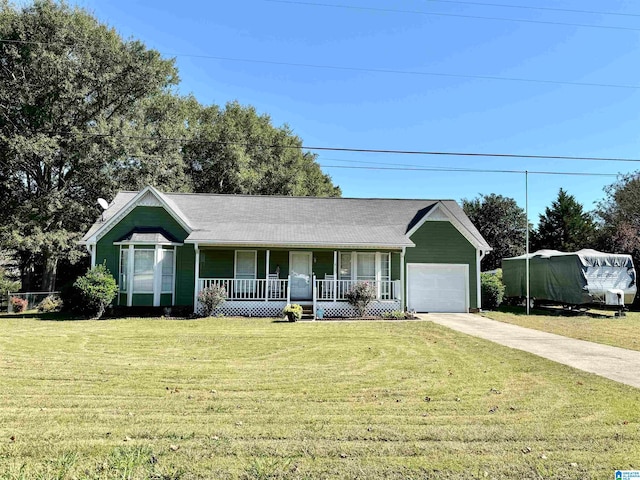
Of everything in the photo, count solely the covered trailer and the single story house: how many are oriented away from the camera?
0

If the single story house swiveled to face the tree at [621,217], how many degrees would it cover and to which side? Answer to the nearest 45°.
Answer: approximately 135° to its left

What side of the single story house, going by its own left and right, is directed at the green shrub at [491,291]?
left

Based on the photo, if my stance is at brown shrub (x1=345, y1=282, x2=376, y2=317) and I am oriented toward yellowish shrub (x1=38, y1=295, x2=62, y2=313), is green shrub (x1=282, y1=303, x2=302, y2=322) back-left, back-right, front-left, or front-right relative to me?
front-left

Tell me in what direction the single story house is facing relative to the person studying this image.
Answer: facing the viewer

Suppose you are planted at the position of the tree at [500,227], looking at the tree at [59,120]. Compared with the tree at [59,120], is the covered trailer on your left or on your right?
left

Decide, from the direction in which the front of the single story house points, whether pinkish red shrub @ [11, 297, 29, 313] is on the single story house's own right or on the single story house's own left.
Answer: on the single story house's own right

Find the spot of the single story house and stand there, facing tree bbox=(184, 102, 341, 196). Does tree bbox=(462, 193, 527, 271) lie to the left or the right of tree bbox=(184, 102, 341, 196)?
right

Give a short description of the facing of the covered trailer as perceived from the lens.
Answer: facing the viewer and to the right of the viewer
